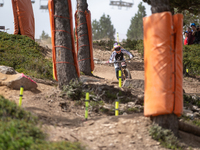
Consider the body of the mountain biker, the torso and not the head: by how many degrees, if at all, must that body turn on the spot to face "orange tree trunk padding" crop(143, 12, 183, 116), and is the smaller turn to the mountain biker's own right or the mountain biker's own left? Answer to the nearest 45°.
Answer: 0° — they already face it

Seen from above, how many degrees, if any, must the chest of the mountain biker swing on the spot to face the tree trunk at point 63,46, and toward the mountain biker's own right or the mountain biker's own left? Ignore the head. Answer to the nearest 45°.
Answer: approximately 45° to the mountain biker's own right

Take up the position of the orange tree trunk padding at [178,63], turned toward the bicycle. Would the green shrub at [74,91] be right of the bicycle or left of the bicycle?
left

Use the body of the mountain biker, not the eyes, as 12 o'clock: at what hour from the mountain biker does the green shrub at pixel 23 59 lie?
The green shrub is roughly at 3 o'clock from the mountain biker.

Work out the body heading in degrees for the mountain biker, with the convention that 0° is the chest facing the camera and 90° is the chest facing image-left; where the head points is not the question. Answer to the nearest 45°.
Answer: approximately 0°

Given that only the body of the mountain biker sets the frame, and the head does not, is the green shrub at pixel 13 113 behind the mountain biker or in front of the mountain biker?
in front

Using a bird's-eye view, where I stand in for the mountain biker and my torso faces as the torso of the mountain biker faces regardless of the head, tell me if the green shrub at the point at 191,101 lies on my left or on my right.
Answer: on my left

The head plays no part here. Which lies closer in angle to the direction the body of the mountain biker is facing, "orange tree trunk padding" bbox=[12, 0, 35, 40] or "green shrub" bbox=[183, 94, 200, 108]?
the green shrub

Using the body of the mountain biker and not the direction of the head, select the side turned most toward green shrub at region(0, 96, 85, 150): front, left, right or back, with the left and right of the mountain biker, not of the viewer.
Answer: front

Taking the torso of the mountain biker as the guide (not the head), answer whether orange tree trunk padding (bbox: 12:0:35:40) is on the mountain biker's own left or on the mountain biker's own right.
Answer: on the mountain biker's own right

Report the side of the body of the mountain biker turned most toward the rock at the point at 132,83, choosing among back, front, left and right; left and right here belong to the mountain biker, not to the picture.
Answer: front

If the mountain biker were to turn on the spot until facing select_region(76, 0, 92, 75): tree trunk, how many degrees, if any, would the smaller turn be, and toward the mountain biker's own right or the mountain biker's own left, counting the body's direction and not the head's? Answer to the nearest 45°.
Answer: approximately 135° to the mountain biker's own right
